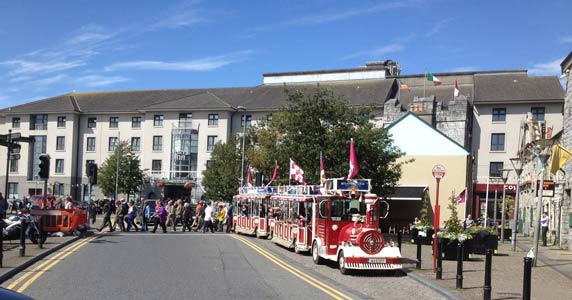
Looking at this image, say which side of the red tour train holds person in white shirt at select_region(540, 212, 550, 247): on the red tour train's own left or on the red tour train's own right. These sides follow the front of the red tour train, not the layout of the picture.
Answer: on the red tour train's own left

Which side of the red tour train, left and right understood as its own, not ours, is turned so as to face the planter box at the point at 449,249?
left

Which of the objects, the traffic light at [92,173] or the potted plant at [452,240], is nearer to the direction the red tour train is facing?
the potted plant

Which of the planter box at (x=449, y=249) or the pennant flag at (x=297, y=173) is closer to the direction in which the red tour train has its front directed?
the planter box

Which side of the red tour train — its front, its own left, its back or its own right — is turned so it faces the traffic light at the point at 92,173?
back

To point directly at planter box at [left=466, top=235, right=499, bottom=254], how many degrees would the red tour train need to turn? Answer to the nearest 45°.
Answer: approximately 90° to its left
